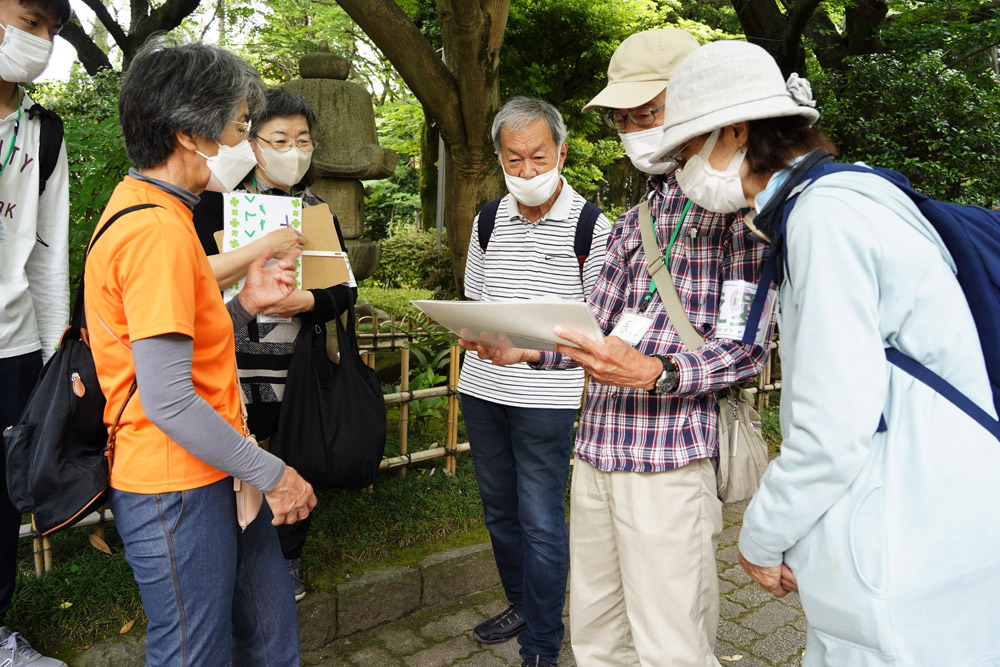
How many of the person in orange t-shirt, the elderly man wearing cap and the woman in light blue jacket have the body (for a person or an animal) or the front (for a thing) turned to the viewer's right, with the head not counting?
1

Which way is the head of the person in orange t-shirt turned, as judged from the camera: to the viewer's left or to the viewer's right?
to the viewer's right

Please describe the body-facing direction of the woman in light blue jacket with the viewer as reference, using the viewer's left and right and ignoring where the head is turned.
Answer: facing to the left of the viewer

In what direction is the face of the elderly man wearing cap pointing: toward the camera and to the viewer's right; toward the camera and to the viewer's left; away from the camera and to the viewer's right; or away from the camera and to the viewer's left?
toward the camera and to the viewer's left

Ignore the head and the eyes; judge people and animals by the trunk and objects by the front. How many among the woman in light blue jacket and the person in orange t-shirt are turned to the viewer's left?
1

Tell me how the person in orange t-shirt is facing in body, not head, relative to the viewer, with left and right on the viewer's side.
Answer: facing to the right of the viewer

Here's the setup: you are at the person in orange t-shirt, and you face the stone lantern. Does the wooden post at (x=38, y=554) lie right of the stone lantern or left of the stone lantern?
left

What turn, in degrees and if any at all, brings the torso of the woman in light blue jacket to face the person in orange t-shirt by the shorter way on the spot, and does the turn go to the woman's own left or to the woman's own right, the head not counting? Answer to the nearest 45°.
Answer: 0° — they already face them

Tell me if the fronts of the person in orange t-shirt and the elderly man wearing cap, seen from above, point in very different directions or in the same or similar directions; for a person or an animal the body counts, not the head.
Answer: very different directions

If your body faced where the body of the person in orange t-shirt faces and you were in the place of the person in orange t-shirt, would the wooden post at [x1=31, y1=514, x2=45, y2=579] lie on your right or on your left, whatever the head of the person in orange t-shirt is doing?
on your left

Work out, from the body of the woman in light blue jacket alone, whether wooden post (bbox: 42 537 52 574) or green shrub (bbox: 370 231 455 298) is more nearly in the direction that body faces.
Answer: the wooden post

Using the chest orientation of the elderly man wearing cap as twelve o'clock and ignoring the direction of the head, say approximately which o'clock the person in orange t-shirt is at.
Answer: The person in orange t-shirt is roughly at 1 o'clock from the elderly man wearing cap.

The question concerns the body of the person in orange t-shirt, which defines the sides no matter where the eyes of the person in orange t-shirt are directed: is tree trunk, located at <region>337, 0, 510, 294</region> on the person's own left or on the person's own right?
on the person's own left

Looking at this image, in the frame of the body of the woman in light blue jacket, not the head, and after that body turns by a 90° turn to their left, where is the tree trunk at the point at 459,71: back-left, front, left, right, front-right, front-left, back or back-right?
back-right

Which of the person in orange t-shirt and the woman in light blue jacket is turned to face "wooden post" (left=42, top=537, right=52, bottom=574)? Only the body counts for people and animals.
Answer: the woman in light blue jacket

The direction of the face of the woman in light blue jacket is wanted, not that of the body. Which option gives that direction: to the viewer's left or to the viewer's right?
to the viewer's left

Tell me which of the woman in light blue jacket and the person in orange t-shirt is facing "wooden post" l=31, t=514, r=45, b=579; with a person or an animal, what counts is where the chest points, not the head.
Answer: the woman in light blue jacket
